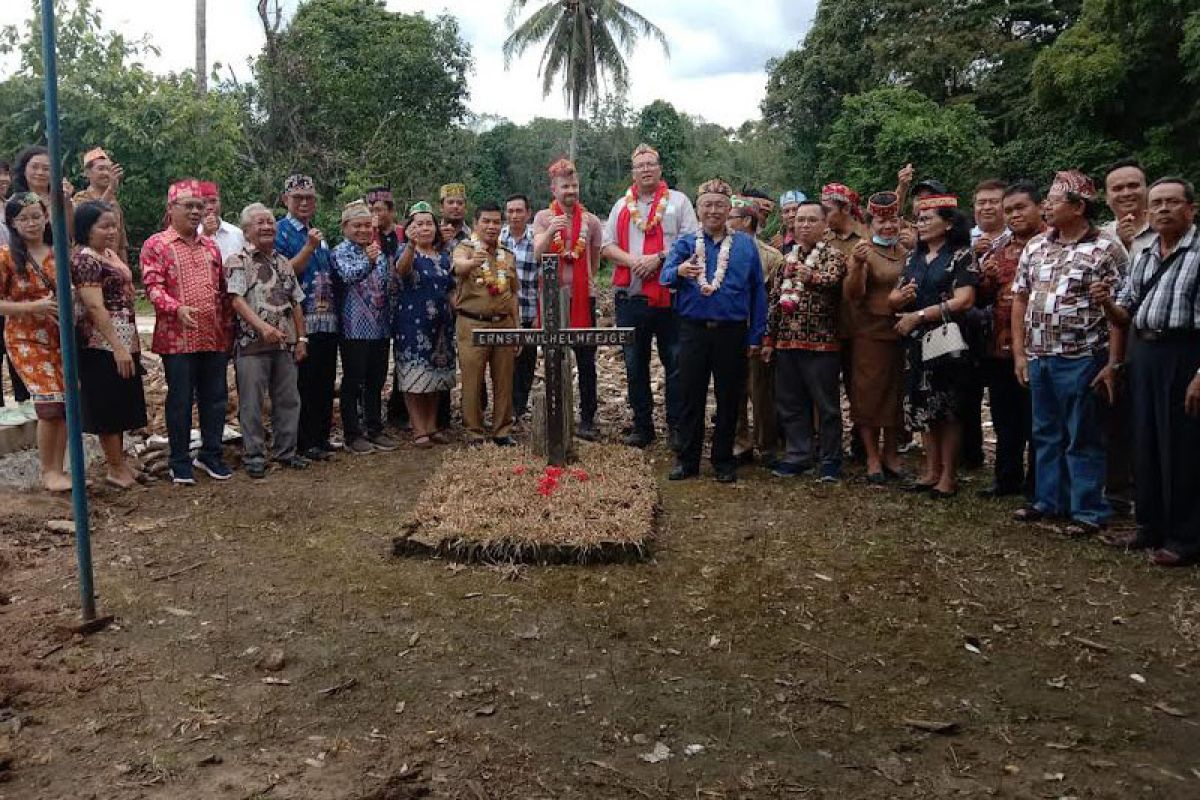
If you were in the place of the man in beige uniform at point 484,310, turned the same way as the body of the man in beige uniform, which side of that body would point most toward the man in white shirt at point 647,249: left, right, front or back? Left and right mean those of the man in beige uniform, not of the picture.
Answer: left

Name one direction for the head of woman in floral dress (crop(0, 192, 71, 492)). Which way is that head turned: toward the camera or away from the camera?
toward the camera

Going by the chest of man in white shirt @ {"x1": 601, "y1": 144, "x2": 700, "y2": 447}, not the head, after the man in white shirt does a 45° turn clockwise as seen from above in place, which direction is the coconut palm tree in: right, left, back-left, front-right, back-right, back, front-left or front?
back-right

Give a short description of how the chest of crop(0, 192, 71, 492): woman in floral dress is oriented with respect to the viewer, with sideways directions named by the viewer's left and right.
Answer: facing the viewer and to the right of the viewer

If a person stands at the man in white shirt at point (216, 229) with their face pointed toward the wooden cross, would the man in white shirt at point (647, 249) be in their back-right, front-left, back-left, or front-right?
front-left

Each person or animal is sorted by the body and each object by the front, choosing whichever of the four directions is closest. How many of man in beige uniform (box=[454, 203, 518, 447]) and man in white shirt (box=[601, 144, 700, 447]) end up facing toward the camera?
2

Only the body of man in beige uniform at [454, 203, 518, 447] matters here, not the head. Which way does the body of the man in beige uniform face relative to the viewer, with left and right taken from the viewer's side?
facing the viewer

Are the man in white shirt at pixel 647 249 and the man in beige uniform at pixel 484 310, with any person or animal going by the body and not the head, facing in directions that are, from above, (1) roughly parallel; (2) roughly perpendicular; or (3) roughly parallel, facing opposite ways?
roughly parallel

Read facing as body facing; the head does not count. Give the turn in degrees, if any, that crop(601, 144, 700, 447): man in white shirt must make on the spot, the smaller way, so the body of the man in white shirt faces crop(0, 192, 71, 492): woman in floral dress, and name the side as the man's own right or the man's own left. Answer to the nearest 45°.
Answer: approximately 45° to the man's own right

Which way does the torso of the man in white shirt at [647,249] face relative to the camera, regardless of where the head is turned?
toward the camera

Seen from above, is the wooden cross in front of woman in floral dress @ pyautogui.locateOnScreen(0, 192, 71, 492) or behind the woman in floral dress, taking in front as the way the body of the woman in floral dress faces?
in front

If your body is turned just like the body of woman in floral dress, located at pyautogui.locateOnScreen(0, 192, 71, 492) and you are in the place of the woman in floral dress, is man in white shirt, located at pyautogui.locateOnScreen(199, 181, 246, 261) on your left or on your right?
on your left
